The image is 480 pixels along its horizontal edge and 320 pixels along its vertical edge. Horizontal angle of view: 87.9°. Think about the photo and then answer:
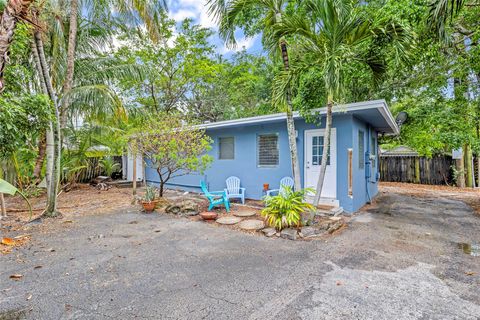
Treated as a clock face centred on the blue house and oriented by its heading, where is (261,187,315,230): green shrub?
The green shrub is roughly at 11 o'clock from the blue house.

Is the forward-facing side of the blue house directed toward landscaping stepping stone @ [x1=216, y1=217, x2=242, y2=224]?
yes

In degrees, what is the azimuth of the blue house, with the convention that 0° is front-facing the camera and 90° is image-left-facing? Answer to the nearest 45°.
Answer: approximately 45°

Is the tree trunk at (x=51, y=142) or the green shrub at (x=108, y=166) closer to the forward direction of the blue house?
the tree trunk

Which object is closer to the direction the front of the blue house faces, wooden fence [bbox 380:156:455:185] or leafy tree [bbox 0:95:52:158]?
the leafy tree

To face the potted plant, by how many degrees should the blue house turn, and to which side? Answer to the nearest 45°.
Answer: approximately 45° to its right
